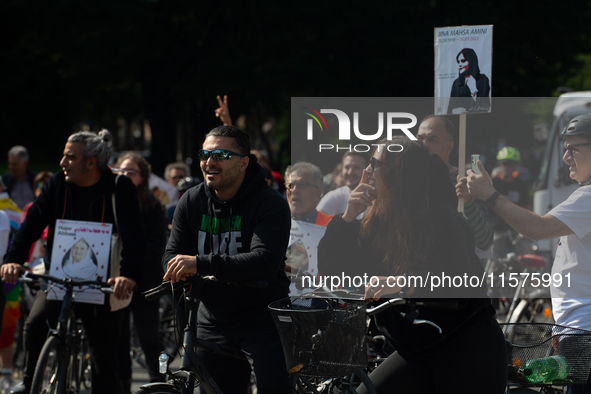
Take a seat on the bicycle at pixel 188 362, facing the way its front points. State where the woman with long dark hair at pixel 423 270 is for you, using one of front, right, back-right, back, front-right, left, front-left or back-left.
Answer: back-left

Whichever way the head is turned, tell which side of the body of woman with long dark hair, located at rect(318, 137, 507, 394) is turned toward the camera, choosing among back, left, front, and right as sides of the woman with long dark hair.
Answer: left

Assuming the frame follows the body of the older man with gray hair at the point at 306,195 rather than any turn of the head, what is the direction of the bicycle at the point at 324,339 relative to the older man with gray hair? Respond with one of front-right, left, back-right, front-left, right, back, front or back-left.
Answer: front-left

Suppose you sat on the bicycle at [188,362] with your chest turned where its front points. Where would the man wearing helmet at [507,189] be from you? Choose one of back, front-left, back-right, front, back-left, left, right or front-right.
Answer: back

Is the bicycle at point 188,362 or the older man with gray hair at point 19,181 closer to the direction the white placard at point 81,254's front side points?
the bicycle

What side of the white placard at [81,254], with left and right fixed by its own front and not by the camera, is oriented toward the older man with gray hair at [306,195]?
left

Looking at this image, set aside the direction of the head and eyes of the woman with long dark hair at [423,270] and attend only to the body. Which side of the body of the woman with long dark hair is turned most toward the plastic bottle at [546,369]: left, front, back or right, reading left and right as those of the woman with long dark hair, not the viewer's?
back

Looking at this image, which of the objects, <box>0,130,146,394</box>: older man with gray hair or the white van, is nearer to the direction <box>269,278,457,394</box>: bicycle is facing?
the older man with gray hair
